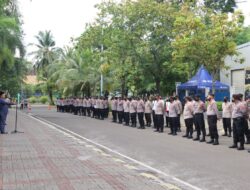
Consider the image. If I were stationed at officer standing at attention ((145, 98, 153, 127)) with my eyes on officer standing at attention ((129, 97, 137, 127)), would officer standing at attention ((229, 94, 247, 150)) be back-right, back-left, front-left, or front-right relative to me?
back-left

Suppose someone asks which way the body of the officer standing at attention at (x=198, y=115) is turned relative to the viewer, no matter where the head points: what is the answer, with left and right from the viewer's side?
facing the viewer and to the left of the viewer

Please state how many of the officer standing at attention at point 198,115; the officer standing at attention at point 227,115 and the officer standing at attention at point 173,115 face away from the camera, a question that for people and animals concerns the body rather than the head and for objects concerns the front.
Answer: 0

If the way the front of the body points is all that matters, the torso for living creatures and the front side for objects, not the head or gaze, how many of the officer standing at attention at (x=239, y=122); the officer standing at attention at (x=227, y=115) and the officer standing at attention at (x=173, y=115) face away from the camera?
0

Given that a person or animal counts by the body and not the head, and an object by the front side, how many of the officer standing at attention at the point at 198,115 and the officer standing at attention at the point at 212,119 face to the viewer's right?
0

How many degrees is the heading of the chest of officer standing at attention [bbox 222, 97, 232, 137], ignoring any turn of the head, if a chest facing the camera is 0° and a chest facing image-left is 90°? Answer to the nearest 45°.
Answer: approximately 45°
